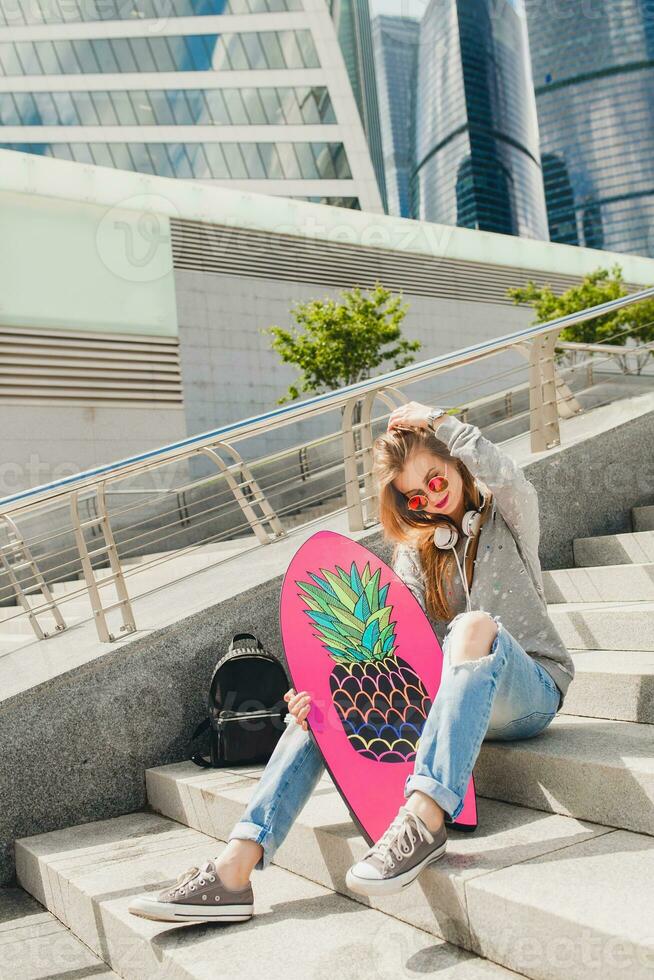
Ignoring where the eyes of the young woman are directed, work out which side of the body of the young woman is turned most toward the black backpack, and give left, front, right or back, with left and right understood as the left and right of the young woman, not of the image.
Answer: right

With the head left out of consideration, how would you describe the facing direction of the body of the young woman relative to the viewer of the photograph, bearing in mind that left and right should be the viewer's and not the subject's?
facing the viewer and to the left of the viewer

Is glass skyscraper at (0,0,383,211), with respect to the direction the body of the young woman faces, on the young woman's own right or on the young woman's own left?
on the young woman's own right

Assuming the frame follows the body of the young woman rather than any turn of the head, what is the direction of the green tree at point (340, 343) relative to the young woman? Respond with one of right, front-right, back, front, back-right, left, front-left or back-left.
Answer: back-right

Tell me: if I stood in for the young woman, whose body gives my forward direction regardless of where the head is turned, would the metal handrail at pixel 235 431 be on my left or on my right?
on my right
